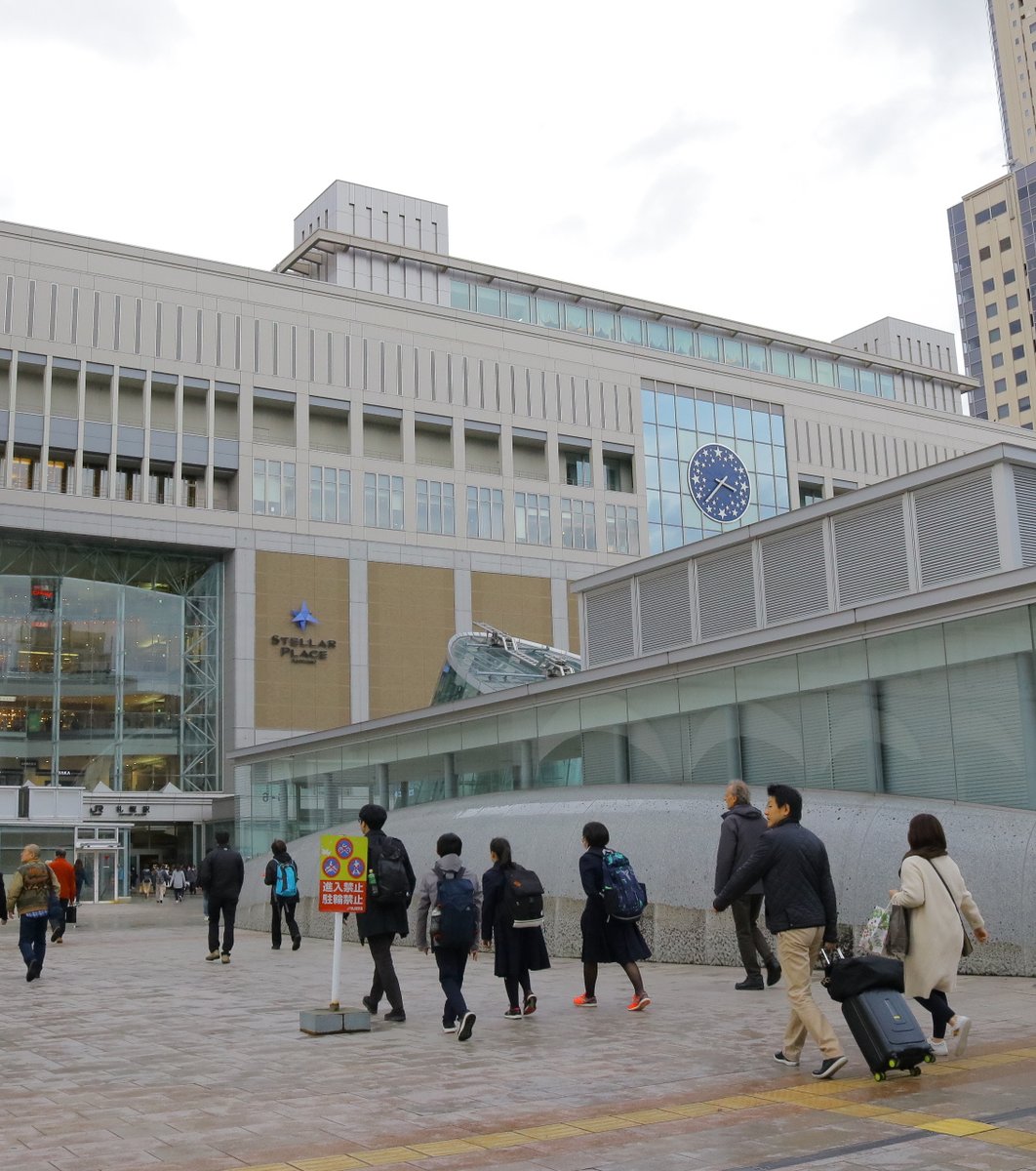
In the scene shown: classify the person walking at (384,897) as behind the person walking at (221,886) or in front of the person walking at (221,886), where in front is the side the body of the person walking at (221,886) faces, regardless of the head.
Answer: behind

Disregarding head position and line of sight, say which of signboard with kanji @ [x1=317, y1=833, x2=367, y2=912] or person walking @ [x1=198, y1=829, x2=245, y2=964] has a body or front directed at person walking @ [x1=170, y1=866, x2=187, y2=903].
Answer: person walking @ [x1=198, y1=829, x2=245, y2=964]

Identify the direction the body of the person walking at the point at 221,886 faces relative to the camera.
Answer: away from the camera

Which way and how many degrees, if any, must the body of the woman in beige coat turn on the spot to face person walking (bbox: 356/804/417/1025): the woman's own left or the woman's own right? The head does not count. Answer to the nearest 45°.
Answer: approximately 45° to the woman's own left
